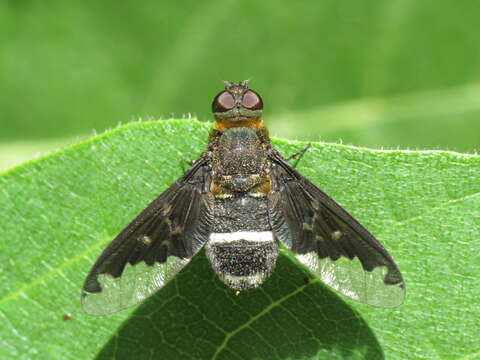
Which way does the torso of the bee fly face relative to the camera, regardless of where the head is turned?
away from the camera
